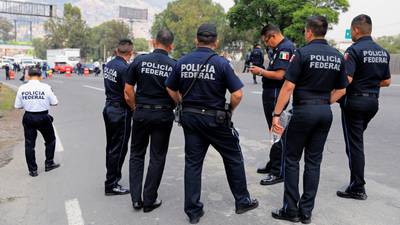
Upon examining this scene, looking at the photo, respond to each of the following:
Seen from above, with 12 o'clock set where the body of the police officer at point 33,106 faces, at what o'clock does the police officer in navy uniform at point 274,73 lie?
The police officer in navy uniform is roughly at 4 o'clock from the police officer.

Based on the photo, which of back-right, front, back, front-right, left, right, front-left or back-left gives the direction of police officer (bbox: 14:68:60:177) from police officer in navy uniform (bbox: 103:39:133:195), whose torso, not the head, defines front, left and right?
left

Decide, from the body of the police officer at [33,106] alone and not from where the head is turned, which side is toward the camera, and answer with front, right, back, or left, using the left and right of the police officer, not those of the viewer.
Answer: back

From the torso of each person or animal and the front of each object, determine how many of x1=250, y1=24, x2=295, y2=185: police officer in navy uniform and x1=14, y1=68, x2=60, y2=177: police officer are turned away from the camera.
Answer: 1

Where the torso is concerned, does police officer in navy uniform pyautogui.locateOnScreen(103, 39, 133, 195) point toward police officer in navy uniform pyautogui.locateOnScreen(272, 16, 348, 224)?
no

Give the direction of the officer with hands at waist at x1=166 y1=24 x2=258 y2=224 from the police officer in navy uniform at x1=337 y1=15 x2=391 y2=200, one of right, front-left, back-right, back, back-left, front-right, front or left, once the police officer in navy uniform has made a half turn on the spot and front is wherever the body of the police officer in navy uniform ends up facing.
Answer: right

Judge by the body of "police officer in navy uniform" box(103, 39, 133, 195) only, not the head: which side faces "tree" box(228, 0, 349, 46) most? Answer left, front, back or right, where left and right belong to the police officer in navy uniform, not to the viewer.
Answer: front

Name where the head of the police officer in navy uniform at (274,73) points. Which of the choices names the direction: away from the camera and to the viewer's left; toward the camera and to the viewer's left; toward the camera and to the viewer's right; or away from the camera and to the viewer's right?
toward the camera and to the viewer's left

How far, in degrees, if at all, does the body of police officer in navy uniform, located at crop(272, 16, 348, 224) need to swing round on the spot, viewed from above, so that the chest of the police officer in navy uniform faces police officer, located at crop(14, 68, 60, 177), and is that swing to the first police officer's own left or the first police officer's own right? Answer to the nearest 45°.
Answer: approximately 45° to the first police officer's own left

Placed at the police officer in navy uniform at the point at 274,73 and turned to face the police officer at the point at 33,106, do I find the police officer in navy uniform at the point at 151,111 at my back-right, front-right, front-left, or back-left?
front-left

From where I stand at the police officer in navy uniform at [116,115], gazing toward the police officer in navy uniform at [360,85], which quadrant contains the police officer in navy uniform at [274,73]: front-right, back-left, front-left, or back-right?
front-left

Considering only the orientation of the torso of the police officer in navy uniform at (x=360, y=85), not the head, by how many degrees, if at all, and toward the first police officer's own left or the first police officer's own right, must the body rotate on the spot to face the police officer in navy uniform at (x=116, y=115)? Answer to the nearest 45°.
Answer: approximately 45° to the first police officer's own left

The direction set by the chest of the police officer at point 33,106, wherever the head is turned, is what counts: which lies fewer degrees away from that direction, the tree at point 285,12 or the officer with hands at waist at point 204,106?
the tree

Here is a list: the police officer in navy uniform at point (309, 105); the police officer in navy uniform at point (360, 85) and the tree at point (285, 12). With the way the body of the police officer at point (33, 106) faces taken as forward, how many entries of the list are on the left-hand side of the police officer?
0

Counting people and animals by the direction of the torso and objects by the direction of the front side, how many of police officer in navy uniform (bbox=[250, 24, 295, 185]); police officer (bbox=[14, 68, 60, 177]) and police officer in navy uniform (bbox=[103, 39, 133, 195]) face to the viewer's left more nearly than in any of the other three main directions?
1

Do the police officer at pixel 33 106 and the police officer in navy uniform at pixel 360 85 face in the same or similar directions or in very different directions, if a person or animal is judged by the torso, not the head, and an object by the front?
same or similar directions

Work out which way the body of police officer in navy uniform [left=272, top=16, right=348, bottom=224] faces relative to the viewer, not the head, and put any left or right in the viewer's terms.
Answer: facing away from the viewer and to the left of the viewer

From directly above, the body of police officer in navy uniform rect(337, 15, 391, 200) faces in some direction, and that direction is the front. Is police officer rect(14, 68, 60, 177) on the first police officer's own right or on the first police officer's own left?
on the first police officer's own left

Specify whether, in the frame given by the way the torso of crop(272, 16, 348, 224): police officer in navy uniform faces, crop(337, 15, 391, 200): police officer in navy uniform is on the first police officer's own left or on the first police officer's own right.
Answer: on the first police officer's own right
